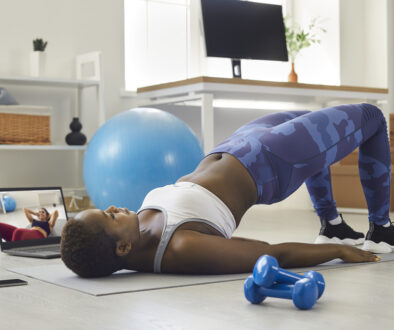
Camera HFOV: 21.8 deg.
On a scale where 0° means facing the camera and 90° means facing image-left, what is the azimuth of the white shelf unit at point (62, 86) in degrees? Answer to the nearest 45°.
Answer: approximately 0°

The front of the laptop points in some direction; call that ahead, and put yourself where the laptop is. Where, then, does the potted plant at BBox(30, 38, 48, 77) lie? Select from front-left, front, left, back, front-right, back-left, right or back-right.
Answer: back

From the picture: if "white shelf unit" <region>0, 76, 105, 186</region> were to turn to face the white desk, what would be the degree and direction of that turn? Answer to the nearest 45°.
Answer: approximately 45° to its left

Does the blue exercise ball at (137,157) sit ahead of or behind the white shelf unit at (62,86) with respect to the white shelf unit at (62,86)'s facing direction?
ahead

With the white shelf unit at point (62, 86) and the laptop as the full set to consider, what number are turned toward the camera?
2

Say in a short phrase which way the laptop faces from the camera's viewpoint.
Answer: facing the viewer

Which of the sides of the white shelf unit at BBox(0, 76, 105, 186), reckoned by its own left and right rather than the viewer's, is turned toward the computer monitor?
left

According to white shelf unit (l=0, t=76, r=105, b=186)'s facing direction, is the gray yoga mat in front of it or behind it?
in front

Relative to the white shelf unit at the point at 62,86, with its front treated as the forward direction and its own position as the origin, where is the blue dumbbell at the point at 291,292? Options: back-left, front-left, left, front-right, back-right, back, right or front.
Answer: front

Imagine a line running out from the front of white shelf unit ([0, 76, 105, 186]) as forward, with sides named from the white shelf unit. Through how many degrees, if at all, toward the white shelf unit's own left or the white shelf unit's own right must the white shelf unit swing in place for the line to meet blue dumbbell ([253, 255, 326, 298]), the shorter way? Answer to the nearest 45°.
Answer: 0° — it already faces it

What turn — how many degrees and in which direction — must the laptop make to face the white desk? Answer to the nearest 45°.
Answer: approximately 135° to its left

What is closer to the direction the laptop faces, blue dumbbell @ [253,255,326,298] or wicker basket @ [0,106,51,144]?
the blue dumbbell
